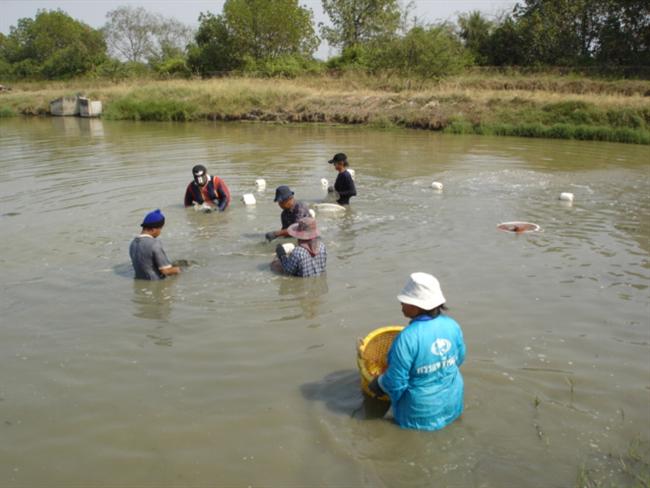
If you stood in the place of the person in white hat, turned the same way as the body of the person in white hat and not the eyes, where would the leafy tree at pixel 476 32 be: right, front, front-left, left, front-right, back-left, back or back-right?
front-right

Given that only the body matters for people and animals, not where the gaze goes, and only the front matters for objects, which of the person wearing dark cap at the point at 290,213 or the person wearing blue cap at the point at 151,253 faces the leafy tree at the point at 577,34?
the person wearing blue cap

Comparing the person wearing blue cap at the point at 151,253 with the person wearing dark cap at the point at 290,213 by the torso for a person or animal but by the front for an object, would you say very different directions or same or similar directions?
very different directions

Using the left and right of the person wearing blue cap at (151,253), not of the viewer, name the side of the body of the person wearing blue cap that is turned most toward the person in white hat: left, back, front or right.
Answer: right

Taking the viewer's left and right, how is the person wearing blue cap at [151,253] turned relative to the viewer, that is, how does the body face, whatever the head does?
facing away from the viewer and to the right of the viewer

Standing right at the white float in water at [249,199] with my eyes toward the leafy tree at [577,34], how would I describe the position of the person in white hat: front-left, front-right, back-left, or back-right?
back-right

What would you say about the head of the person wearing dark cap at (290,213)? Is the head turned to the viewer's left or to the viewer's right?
to the viewer's left

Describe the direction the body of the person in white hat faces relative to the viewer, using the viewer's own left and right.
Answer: facing away from the viewer and to the left of the viewer

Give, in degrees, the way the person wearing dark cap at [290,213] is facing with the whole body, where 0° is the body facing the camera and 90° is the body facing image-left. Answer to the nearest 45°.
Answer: approximately 45°

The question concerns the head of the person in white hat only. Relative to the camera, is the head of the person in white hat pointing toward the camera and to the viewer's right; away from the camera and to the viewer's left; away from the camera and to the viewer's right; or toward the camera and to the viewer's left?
away from the camera and to the viewer's left

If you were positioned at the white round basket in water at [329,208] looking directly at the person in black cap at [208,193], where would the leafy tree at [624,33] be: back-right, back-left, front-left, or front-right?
back-right
